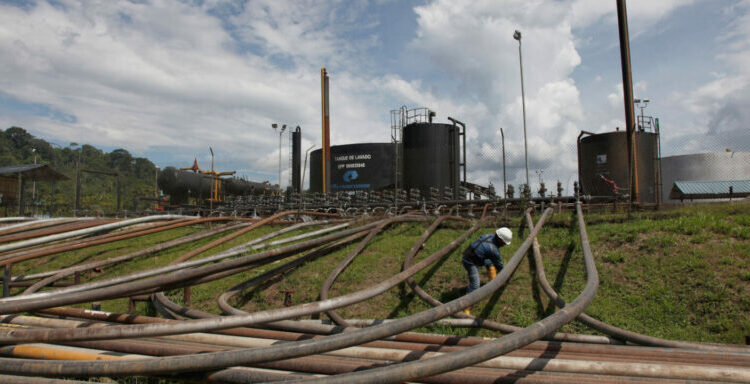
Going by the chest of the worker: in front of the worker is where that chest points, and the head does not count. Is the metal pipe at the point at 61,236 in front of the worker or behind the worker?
behind

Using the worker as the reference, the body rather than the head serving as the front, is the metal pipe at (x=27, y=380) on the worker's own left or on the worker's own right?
on the worker's own right

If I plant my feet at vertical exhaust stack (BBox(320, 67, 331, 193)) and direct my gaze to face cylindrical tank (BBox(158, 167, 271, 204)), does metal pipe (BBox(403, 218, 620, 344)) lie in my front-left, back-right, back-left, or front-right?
back-left

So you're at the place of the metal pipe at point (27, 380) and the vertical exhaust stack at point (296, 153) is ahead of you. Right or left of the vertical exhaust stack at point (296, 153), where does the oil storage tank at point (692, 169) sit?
right

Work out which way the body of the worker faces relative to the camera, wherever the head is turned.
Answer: to the viewer's right

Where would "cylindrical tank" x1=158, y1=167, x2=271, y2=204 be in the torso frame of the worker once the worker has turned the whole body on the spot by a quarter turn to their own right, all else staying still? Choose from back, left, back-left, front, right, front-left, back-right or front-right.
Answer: back-right
